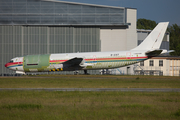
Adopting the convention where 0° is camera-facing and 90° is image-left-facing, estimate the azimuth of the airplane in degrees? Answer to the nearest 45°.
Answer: approximately 90°
